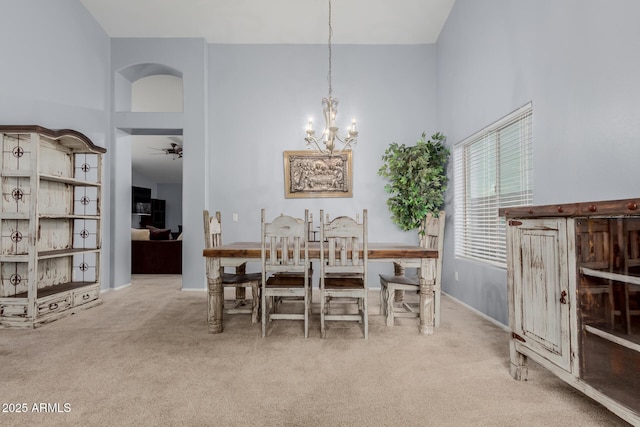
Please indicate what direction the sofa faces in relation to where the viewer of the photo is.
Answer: facing away from the viewer

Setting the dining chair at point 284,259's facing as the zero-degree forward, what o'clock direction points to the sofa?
The sofa is roughly at 11 o'clock from the dining chair.

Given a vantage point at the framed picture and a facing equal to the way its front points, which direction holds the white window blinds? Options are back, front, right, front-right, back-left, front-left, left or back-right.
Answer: front-left

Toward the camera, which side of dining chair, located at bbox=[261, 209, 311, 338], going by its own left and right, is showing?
back

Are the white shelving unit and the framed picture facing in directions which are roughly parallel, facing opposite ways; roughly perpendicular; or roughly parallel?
roughly perpendicular

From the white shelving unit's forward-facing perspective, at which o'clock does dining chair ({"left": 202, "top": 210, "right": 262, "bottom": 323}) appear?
The dining chair is roughly at 12 o'clock from the white shelving unit.

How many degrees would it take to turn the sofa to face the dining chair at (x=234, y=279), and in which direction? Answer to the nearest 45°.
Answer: approximately 180°

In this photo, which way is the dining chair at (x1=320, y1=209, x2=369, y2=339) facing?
away from the camera

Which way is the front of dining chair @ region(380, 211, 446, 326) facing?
to the viewer's left

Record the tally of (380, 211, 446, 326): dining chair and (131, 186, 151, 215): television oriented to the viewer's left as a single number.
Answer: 1

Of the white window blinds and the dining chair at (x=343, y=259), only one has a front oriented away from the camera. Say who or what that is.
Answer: the dining chair

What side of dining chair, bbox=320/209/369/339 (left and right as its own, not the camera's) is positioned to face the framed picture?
front

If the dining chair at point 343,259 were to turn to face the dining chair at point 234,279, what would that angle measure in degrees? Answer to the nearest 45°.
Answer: approximately 90° to its left

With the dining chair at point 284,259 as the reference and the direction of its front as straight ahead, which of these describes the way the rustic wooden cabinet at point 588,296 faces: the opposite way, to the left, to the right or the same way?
to the left

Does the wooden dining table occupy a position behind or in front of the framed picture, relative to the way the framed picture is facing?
in front

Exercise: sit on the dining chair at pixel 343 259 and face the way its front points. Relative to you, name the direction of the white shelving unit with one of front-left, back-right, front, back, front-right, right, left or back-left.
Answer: left

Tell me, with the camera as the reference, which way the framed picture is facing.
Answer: facing the viewer

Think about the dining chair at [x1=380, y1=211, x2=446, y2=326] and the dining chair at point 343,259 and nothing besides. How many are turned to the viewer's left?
1

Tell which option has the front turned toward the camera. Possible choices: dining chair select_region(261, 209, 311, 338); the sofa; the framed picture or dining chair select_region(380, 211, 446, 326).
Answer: the framed picture
